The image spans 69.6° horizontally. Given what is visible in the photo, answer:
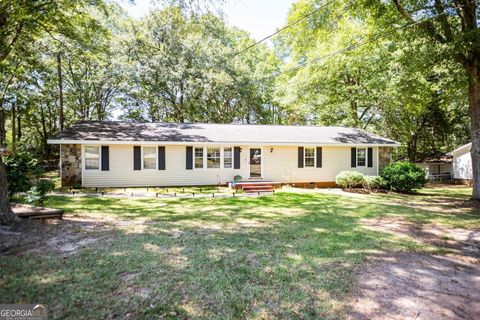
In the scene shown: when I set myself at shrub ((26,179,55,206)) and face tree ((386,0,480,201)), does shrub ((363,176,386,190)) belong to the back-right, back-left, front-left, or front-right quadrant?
front-left

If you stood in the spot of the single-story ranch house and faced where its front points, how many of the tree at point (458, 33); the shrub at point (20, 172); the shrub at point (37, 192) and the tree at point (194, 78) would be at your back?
1

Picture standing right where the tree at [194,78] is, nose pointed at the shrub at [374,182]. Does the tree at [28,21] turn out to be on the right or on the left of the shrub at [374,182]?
right

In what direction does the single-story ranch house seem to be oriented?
toward the camera

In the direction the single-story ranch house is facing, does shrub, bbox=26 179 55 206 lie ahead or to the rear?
ahead

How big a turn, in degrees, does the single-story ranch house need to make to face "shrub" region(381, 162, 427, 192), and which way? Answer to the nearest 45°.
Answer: approximately 90° to its left

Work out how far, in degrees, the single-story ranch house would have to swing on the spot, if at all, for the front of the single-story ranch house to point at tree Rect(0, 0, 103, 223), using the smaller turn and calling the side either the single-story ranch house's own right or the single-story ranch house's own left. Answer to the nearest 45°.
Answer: approximately 45° to the single-story ranch house's own right

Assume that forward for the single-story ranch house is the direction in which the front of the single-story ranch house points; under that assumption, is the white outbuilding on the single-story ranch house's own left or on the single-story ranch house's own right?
on the single-story ranch house's own left

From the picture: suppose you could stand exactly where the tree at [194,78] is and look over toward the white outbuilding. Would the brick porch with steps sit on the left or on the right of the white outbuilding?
right

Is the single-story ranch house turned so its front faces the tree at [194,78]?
no

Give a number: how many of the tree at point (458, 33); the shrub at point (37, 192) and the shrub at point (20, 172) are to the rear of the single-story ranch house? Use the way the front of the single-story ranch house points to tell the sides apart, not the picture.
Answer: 0

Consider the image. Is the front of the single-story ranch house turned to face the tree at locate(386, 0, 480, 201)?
no

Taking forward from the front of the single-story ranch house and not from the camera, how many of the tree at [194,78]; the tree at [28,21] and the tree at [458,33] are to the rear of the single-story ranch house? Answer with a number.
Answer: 1
